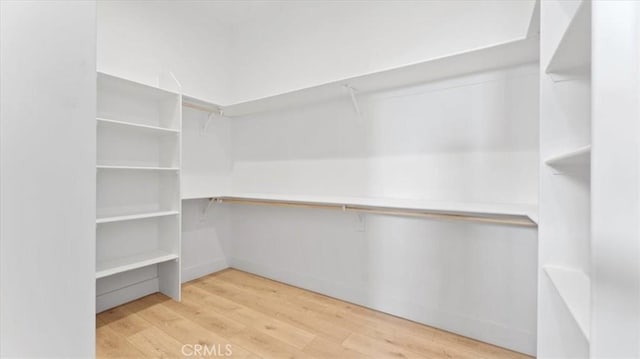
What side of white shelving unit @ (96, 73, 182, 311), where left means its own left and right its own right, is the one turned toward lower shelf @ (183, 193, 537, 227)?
front

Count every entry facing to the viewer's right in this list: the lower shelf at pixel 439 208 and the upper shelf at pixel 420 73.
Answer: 0

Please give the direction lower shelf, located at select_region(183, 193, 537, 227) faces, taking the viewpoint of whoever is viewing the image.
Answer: facing the viewer and to the left of the viewer

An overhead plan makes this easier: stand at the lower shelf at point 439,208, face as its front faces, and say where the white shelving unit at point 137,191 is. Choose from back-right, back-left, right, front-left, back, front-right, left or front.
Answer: front-right

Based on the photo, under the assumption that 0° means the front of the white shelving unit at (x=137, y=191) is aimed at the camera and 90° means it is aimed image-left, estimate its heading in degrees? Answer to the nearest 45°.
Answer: approximately 315°

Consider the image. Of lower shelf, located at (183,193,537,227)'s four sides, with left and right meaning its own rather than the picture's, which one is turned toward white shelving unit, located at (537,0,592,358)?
left

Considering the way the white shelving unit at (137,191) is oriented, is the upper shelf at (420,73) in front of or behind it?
in front

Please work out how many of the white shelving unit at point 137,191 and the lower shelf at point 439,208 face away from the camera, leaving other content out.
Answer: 0
